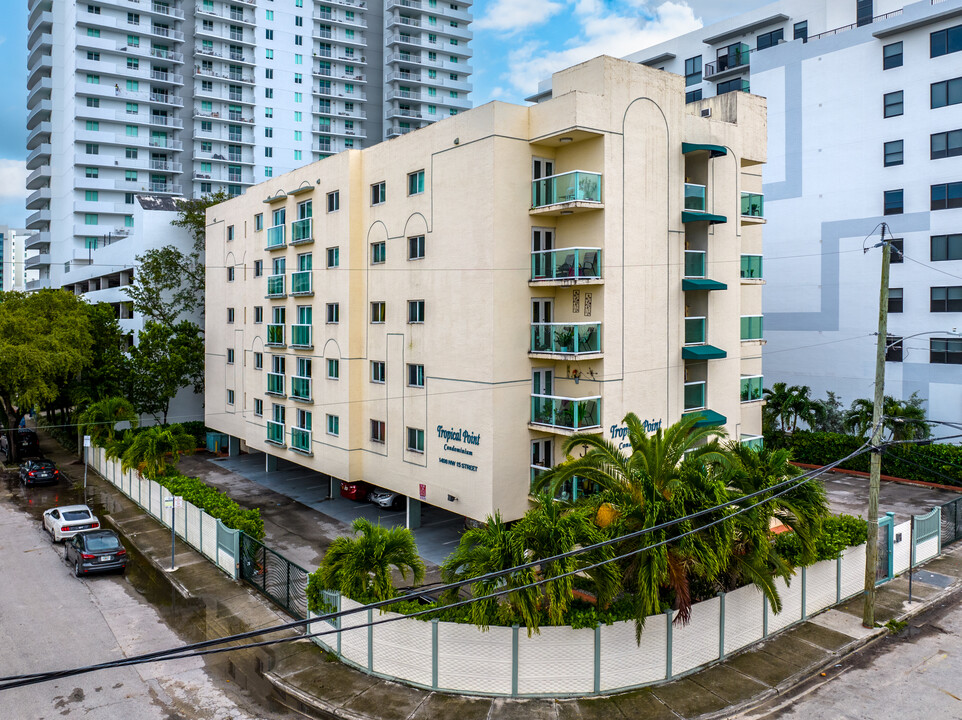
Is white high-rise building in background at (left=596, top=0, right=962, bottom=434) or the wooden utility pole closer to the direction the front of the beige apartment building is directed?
the wooden utility pole
